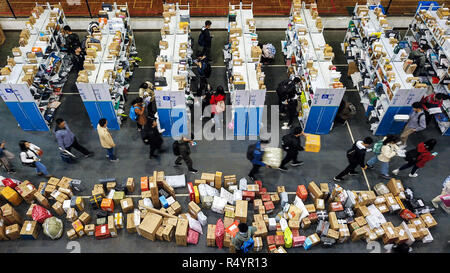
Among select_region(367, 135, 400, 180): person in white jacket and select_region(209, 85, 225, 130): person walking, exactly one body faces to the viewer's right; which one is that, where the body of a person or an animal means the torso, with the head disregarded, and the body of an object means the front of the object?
the person in white jacket

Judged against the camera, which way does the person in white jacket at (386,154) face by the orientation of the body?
to the viewer's right

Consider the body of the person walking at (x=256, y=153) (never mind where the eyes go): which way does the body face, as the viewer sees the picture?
to the viewer's right

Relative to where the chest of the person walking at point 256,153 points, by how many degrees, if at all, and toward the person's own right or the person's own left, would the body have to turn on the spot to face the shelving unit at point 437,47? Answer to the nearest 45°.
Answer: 0° — they already face it

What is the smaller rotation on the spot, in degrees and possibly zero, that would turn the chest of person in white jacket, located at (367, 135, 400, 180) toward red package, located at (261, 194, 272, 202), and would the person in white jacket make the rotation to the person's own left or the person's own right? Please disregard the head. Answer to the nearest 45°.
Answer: approximately 180°
